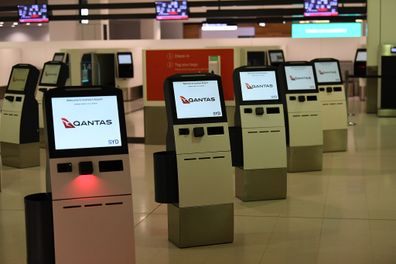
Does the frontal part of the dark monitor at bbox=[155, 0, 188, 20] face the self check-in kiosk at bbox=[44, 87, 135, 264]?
yes

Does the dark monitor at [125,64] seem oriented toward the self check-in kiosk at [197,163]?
yes

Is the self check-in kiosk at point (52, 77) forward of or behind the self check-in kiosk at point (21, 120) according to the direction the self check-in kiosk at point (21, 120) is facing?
behind

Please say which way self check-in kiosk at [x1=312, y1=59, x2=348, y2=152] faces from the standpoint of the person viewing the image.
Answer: facing the viewer

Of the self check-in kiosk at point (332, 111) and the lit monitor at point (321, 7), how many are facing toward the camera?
2

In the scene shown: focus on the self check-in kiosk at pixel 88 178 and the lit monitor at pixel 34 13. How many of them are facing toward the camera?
2

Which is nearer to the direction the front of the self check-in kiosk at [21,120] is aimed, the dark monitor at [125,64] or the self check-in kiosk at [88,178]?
the self check-in kiosk

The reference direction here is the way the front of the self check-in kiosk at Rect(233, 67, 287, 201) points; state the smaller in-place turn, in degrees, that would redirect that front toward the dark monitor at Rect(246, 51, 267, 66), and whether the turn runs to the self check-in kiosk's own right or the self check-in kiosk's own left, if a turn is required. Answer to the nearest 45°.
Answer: approximately 180°

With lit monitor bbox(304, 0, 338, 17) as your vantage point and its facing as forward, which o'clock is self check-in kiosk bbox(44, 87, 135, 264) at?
The self check-in kiosk is roughly at 12 o'clock from the lit monitor.

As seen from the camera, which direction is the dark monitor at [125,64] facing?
toward the camera

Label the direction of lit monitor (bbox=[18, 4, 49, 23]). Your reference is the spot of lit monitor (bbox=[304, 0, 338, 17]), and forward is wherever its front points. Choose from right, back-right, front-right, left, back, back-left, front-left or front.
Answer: right

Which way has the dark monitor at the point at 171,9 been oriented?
toward the camera

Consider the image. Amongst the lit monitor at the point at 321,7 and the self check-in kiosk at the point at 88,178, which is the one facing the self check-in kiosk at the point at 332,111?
the lit monitor

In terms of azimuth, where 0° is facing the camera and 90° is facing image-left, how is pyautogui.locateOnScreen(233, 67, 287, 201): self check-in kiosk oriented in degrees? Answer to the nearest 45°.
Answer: approximately 0°

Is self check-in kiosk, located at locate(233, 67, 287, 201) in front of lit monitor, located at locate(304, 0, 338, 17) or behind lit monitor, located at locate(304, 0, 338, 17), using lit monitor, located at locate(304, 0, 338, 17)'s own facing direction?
in front
